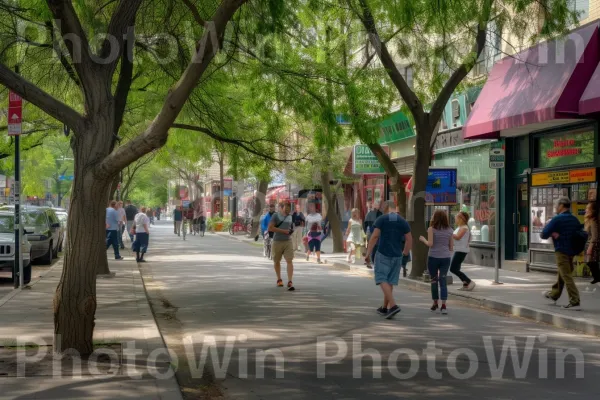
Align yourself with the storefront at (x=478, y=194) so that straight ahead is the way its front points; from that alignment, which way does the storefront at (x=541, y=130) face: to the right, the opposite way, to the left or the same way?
the same way

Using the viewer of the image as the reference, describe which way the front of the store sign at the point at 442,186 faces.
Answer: facing the viewer

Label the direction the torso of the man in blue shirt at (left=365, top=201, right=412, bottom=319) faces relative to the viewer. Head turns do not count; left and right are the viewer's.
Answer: facing away from the viewer

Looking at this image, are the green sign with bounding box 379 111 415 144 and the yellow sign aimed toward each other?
no

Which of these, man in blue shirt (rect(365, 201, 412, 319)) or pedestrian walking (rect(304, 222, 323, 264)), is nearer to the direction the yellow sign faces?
the man in blue shirt

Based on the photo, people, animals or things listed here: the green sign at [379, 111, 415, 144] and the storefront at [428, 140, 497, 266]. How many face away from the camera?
0

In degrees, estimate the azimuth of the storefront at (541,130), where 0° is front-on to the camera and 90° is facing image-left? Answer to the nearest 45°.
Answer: approximately 45°

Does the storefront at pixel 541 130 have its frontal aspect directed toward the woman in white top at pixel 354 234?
no

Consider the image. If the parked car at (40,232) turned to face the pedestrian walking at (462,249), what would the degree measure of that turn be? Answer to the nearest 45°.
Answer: approximately 90° to its left

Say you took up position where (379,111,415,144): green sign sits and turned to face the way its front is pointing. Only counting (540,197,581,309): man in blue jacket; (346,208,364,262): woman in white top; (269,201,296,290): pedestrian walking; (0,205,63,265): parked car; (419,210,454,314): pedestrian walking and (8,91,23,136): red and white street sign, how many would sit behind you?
0

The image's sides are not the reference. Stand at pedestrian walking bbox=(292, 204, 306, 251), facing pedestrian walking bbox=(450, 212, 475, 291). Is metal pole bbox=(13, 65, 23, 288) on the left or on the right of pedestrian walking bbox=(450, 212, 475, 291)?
right

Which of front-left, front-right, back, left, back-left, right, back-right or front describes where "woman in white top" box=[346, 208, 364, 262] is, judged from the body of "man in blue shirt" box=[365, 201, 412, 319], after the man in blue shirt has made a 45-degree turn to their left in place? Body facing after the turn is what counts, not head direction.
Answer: front-right

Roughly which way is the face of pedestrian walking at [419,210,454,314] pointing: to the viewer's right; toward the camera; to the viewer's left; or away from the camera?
away from the camera

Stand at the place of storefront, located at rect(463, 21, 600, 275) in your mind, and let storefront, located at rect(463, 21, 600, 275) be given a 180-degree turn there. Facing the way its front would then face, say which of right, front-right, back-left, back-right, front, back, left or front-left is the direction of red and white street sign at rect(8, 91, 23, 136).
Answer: back

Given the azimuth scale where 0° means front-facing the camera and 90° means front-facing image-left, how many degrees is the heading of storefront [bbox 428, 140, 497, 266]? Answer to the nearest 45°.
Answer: approximately 45°
